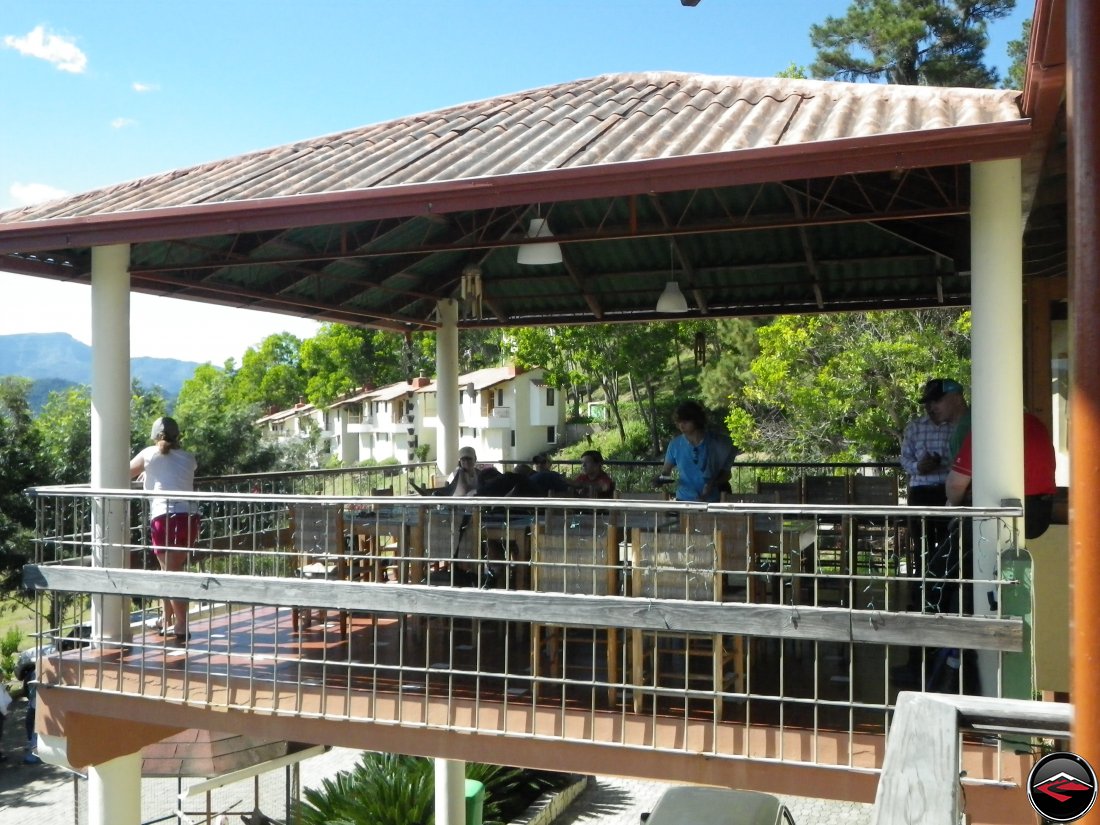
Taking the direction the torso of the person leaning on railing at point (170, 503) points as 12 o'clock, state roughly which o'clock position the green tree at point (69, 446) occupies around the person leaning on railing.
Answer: The green tree is roughly at 12 o'clock from the person leaning on railing.

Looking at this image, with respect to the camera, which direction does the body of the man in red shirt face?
to the viewer's left

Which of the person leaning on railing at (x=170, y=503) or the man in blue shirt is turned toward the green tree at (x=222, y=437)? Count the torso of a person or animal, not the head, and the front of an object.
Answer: the person leaning on railing

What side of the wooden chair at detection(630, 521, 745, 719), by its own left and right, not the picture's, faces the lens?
back

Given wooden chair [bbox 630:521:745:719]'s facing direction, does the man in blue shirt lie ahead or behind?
ahead

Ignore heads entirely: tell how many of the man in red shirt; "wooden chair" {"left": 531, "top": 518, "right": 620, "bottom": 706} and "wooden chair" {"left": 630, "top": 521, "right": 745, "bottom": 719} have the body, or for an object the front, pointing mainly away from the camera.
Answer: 2

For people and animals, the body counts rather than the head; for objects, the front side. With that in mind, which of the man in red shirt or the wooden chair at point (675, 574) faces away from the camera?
the wooden chair

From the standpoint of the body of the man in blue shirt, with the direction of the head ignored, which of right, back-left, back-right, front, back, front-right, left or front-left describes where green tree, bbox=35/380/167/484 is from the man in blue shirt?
right

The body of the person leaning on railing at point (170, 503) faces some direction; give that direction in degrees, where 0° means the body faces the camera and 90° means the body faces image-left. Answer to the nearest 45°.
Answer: approximately 180°

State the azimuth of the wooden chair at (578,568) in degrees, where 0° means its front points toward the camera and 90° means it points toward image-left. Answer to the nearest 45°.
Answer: approximately 180°

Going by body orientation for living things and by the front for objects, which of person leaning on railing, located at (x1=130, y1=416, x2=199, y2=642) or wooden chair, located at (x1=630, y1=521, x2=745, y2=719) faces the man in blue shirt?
the wooden chair

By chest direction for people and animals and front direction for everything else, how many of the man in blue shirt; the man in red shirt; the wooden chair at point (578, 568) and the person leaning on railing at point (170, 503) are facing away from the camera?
2

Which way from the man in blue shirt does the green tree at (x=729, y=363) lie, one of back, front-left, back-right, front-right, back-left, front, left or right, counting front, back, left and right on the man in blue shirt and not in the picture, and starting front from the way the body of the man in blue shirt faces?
back-right

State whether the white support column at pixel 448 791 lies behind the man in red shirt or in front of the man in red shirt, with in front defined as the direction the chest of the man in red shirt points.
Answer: in front

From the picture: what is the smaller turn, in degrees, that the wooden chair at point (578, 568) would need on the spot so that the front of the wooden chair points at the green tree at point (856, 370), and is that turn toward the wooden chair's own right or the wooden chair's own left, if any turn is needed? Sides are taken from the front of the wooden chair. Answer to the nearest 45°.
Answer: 0° — it already faces it

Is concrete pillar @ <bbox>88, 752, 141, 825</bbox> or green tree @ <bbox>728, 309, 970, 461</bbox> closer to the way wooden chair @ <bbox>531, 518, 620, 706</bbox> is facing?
the green tree
